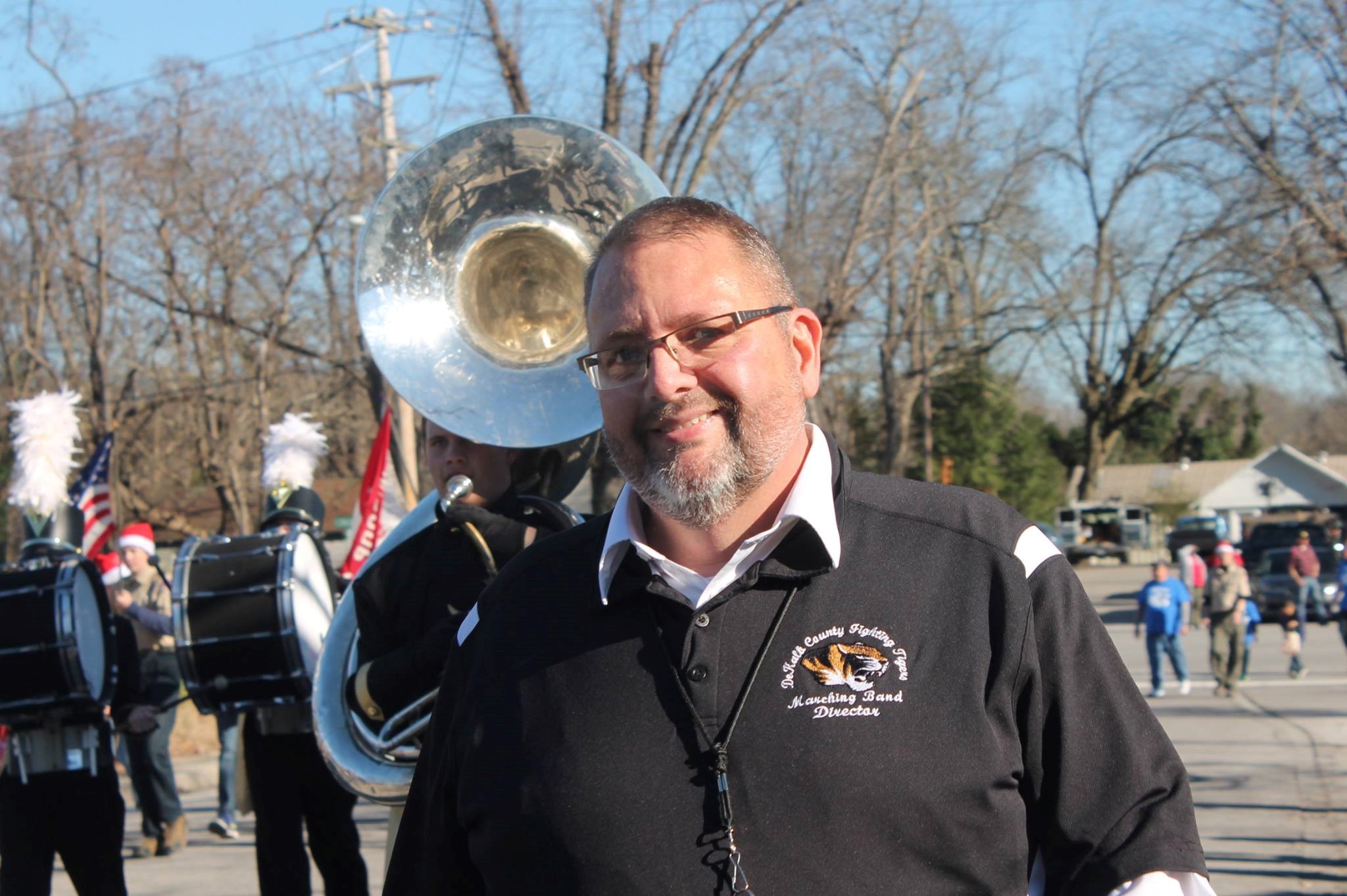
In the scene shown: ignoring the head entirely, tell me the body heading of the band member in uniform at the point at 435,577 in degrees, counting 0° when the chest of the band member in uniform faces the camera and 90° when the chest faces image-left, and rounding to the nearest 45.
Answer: approximately 45°

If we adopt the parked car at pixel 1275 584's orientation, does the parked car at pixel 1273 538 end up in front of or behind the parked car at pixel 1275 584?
behind

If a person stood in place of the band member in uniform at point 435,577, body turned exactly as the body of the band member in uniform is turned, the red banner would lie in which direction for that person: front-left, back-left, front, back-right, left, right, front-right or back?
back-right

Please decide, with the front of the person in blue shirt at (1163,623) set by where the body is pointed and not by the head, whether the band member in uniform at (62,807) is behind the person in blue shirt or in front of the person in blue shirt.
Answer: in front

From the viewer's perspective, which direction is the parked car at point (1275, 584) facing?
toward the camera

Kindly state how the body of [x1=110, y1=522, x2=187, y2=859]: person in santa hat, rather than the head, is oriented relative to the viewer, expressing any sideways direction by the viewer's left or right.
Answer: facing the viewer and to the left of the viewer

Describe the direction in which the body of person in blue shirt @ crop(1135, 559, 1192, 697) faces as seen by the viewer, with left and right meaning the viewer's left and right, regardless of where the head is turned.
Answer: facing the viewer

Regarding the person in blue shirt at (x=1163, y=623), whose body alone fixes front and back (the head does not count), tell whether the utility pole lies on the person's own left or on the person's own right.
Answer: on the person's own right

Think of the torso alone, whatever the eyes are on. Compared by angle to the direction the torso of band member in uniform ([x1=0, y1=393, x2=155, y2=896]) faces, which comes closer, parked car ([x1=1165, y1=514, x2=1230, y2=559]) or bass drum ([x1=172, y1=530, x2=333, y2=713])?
the bass drum

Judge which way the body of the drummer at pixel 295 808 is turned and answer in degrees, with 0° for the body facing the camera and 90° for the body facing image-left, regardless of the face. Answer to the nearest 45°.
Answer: approximately 45°

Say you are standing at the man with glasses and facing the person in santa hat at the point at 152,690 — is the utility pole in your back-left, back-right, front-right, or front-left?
front-right
